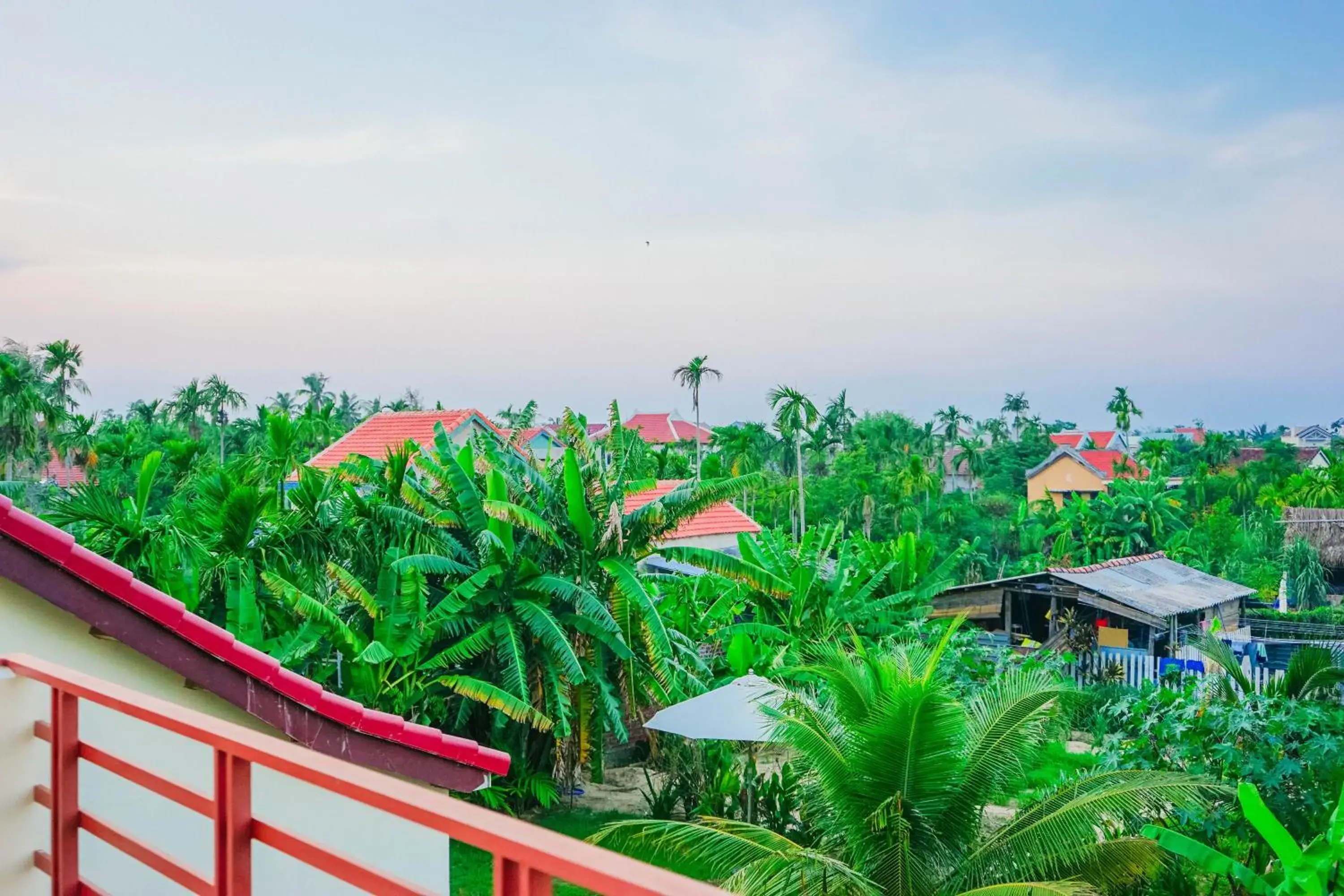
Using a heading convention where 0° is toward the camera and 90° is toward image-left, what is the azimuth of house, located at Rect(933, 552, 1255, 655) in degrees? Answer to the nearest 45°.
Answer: approximately 45°

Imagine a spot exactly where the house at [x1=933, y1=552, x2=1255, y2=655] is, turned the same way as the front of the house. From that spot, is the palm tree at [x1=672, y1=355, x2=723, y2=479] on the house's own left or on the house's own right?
on the house's own right

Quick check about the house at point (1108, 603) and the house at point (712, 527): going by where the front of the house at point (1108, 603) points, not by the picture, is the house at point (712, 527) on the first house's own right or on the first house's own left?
on the first house's own right

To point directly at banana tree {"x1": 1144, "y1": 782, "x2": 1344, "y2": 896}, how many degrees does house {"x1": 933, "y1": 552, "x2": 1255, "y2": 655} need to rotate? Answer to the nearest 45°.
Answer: approximately 45° to its left
